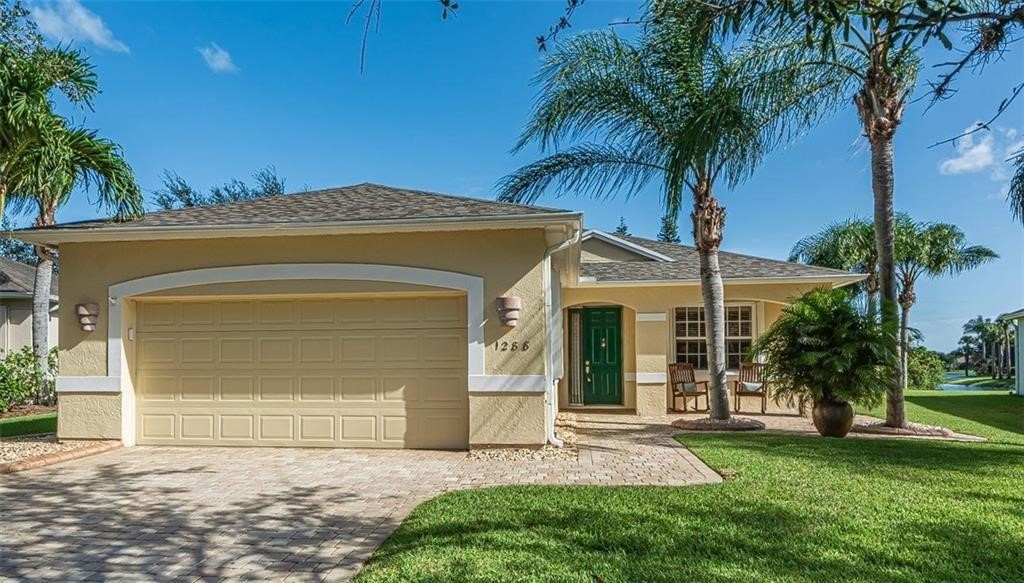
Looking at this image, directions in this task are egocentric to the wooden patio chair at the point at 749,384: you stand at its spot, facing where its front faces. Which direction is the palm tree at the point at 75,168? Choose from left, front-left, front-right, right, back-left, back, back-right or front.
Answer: front-right

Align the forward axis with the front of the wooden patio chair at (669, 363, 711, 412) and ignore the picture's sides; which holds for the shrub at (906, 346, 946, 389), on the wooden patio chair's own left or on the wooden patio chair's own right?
on the wooden patio chair's own left

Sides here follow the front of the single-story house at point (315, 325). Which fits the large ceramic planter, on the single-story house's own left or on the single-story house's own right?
on the single-story house's own left

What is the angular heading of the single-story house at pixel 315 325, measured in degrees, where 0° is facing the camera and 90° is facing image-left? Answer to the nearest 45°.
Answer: approximately 0°

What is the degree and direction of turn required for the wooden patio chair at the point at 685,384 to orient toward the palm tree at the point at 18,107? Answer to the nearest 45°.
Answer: approximately 90° to its right

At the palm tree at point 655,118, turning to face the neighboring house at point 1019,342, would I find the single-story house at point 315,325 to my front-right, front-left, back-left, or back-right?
back-left

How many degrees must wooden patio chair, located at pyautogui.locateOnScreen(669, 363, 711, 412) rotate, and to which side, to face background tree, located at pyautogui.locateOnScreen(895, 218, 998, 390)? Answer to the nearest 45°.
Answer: approximately 90° to its left

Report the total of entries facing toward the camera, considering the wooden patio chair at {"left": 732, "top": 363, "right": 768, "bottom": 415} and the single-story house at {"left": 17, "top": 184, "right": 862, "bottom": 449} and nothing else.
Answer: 2

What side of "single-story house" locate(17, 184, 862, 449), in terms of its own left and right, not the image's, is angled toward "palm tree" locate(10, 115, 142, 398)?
right

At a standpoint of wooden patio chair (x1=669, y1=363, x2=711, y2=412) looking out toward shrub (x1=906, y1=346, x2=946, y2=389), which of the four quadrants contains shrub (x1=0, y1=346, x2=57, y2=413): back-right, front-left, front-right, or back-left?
back-left
